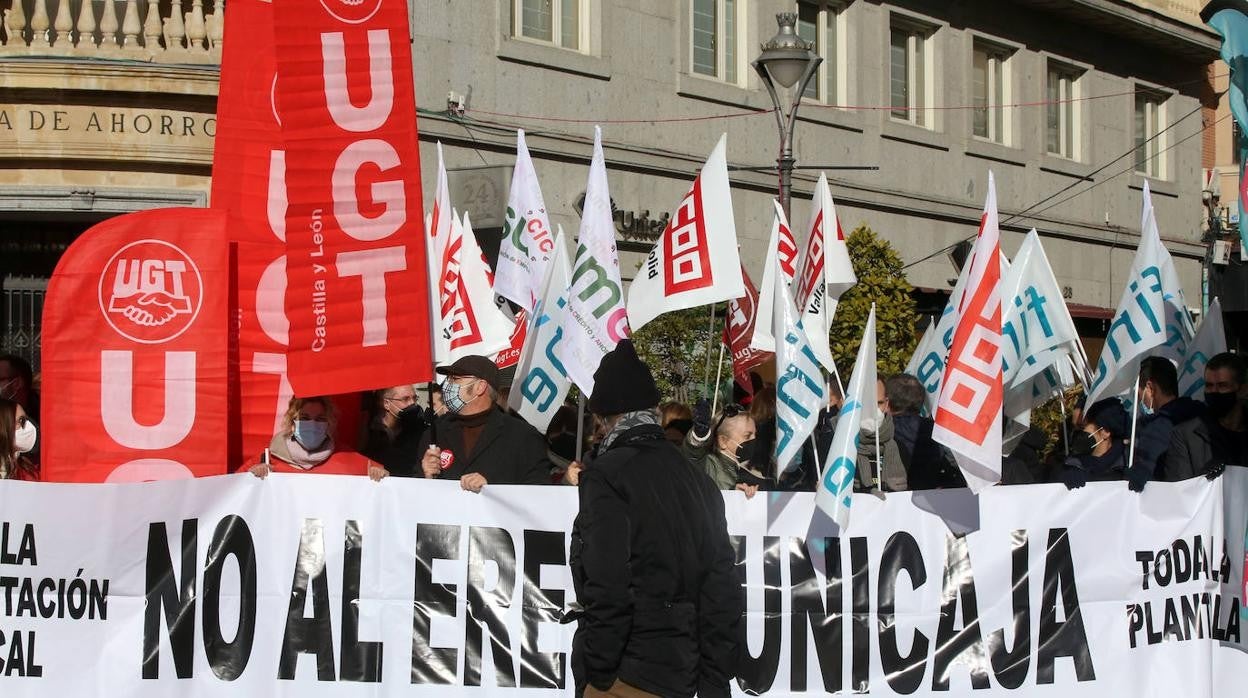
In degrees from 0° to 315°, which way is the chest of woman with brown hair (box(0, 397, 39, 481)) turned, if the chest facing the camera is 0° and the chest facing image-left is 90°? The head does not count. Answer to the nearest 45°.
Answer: approximately 315°

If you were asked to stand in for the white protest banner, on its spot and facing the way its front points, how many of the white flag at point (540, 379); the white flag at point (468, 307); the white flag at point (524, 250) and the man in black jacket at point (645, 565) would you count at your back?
3

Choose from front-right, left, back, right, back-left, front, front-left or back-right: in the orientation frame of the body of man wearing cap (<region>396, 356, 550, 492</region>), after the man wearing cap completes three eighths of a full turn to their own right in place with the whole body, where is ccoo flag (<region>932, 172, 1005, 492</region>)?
right

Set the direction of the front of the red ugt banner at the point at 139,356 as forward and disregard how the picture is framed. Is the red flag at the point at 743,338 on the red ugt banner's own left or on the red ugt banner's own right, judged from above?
on the red ugt banner's own left

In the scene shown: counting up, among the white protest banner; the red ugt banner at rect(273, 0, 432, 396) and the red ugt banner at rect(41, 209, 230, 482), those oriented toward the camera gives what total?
3

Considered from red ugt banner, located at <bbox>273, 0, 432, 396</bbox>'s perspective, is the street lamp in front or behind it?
behind

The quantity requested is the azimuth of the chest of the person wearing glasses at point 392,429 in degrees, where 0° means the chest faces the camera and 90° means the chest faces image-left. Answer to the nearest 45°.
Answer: approximately 315°

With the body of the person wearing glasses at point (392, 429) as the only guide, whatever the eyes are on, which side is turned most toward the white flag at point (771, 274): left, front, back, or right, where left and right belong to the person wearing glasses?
left

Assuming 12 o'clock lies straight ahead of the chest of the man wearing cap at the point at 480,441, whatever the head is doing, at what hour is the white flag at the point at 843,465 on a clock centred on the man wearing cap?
The white flag is roughly at 8 o'clock from the man wearing cap.

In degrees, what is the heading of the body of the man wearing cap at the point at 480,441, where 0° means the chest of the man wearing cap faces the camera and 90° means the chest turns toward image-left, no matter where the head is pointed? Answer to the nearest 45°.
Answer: approximately 45°
